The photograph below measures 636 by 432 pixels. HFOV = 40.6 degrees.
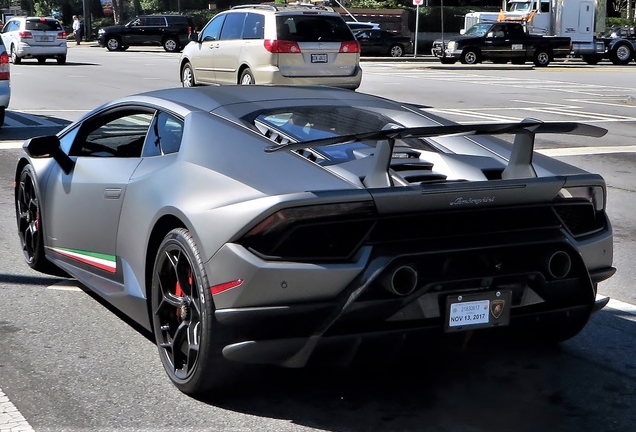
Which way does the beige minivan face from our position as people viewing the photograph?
facing away from the viewer and to the left of the viewer

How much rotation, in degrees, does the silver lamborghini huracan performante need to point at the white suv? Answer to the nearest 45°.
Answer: approximately 45° to its right

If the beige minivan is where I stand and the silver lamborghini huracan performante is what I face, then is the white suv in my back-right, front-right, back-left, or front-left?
back-right

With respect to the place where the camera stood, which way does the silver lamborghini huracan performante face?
facing away from the viewer and to the left of the viewer

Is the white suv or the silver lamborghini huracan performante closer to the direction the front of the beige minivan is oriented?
the white suv
